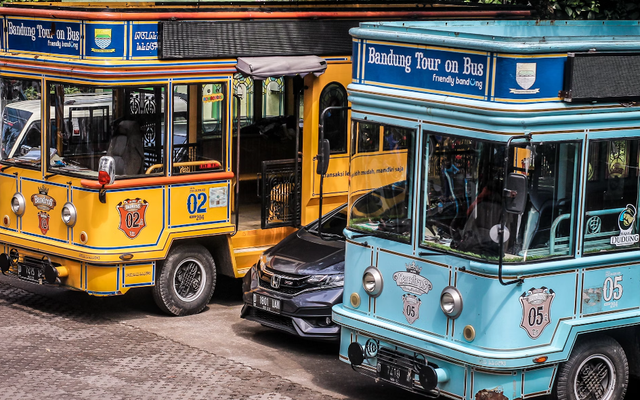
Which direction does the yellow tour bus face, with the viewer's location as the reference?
facing the viewer and to the left of the viewer

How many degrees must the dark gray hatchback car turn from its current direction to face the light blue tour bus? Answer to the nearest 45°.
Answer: approximately 90° to its left

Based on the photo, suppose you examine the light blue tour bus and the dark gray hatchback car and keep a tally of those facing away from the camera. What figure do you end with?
0

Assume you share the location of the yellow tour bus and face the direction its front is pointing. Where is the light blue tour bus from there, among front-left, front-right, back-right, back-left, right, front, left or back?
left

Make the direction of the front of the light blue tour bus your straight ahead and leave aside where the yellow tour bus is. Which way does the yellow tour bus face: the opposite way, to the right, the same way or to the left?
the same way

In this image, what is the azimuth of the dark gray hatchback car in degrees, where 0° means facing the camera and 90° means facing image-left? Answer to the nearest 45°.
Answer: approximately 45°

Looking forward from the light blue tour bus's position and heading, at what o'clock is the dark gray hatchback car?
The dark gray hatchback car is roughly at 3 o'clock from the light blue tour bus.

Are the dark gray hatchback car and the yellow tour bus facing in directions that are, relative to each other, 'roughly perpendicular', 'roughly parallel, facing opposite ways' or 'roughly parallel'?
roughly parallel

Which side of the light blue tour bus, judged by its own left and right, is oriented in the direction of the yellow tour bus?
right

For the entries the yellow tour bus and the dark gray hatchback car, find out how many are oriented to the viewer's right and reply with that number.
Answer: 0

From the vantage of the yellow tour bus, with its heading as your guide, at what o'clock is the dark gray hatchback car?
The dark gray hatchback car is roughly at 9 o'clock from the yellow tour bus.

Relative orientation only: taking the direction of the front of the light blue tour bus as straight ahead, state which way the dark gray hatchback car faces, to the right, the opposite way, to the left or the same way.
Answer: the same way
